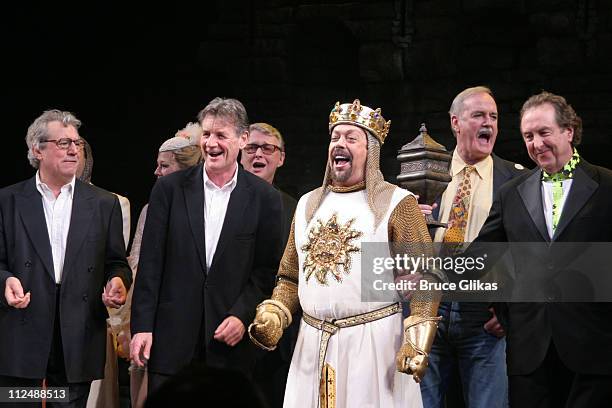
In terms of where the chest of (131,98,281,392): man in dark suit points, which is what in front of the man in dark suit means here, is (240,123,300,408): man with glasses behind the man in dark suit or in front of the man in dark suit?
behind

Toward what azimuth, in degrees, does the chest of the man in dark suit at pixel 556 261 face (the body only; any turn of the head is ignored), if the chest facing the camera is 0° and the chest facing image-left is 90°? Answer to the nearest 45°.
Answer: approximately 45°

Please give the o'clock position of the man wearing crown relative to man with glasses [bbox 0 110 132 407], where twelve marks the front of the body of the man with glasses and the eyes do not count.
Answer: The man wearing crown is roughly at 10 o'clock from the man with glasses.

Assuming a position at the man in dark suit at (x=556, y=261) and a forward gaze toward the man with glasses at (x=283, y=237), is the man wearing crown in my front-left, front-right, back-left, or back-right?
front-left

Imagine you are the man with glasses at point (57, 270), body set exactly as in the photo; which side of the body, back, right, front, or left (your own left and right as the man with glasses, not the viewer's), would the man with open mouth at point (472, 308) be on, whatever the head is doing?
left

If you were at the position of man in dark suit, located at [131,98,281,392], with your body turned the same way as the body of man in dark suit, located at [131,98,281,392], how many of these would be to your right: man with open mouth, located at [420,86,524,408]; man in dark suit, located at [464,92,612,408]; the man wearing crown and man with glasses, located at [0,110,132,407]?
1

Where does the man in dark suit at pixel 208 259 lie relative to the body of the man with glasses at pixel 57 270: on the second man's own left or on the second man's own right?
on the second man's own left

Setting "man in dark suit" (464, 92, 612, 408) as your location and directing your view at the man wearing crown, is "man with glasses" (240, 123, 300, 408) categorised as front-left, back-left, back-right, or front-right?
front-right

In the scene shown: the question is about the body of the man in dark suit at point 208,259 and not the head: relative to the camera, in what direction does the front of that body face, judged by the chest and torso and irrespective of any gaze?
toward the camera

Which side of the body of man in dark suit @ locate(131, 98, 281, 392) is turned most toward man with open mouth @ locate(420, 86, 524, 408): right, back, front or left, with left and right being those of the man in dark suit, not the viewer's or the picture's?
left

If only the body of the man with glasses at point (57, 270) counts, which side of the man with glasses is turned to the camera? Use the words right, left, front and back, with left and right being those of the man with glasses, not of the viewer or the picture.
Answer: front

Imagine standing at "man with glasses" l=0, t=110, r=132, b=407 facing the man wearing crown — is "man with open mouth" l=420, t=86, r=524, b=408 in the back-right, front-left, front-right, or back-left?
front-left

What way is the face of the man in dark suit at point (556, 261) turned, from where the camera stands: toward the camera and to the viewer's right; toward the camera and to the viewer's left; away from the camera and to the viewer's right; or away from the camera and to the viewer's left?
toward the camera and to the viewer's left
